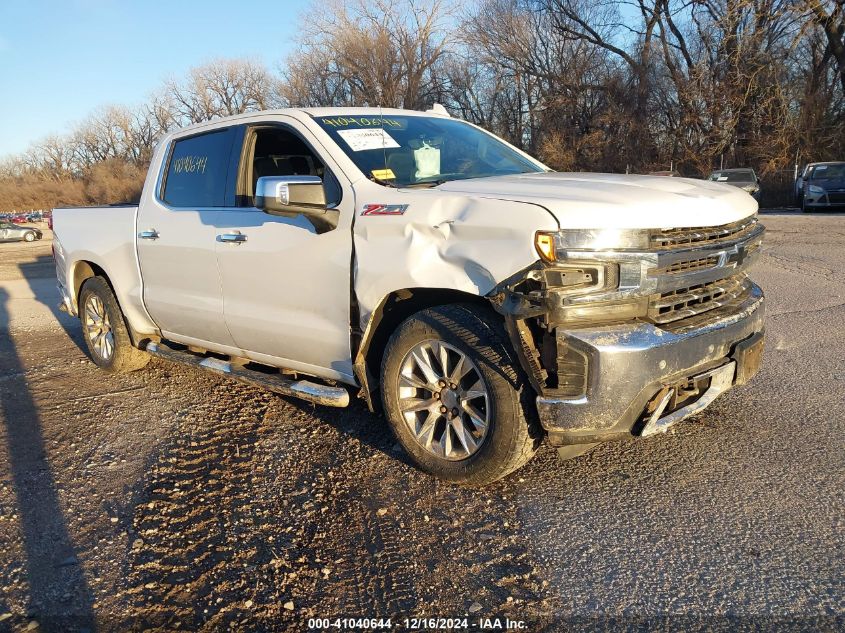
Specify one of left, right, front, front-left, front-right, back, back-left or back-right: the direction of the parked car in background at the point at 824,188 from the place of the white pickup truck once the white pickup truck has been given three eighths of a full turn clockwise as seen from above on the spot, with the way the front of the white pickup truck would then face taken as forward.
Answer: back-right

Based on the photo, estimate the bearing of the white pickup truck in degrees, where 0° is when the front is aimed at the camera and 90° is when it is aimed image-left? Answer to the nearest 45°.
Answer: approximately 315°

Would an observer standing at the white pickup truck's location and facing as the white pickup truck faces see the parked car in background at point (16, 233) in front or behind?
behind
